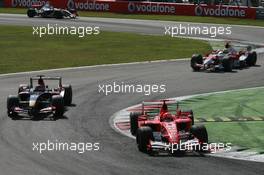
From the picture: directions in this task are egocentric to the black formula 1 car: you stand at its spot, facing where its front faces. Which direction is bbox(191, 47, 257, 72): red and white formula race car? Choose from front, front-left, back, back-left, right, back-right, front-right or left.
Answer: back-left

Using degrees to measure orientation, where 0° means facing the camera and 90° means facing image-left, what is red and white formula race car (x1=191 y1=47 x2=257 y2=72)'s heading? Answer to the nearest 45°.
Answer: approximately 45°

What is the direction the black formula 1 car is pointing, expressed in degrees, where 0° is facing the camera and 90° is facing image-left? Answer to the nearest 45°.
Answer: approximately 0°

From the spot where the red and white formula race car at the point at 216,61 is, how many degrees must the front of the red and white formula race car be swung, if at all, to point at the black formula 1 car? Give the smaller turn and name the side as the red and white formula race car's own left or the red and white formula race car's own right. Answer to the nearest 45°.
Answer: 0° — it already faces it

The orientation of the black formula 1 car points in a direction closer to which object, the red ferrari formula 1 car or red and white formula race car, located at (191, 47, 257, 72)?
the red ferrari formula 1 car
